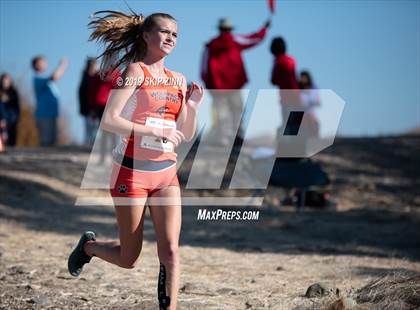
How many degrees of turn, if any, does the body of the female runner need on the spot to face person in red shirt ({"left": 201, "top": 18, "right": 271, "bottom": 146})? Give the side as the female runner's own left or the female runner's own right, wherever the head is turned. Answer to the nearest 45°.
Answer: approximately 135° to the female runner's own left

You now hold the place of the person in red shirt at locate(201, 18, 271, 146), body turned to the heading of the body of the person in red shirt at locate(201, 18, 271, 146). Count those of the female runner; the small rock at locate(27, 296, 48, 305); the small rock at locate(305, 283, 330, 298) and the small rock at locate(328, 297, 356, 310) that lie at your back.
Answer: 4

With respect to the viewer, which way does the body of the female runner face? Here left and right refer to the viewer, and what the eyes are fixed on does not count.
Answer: facing the viewer and to the right of the viewer

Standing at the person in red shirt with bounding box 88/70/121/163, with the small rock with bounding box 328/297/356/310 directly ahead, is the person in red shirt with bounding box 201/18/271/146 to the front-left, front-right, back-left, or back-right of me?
front-left

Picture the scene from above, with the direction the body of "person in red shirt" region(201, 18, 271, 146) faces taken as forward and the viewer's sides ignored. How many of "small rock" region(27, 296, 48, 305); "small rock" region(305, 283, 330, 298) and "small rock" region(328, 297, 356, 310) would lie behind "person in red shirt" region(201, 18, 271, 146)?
3

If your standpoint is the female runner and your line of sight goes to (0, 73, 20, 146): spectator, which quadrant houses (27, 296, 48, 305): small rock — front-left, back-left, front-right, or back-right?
front-left

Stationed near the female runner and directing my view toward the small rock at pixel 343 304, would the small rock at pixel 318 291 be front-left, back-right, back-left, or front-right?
front-left

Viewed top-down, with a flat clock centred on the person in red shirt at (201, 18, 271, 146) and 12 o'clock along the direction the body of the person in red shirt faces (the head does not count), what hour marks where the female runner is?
The female runner is roughly at 6 o'clock from the person in red shirt.

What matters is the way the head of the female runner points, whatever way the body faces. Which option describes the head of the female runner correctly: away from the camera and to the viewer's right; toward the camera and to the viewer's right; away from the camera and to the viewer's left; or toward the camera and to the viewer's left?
toward the camera and to the viewer's right

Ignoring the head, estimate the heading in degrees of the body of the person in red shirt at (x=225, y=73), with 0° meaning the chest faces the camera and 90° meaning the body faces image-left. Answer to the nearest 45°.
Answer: approximately 180°

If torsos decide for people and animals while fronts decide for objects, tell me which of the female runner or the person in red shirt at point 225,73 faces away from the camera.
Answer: the person in red shirt

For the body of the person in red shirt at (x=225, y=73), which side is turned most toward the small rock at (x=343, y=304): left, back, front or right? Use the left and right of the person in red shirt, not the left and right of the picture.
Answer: back

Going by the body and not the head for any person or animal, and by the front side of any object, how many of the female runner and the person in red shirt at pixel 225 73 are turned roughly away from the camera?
1

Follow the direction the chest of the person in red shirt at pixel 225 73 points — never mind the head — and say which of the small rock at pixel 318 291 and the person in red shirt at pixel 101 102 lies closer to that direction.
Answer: the person in red shirt

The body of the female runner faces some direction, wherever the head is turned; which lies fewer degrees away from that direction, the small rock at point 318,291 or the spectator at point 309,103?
the small rock

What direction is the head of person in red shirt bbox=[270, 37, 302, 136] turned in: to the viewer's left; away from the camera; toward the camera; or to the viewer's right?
away from the camera
